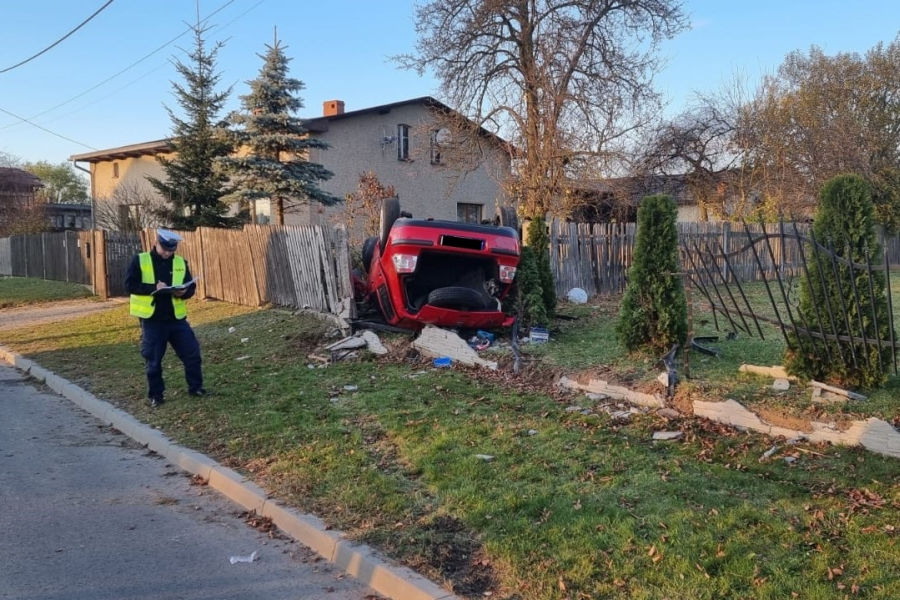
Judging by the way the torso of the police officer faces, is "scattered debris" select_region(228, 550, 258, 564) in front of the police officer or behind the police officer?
in front

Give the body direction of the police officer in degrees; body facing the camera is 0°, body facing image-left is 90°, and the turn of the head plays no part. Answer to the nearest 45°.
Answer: approximately 315°

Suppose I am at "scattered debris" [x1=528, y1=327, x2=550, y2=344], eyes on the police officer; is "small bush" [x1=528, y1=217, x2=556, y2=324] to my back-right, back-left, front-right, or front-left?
back-right

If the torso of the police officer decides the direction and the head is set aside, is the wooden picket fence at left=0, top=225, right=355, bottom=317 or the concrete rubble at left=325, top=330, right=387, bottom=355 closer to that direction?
the concrete rubble

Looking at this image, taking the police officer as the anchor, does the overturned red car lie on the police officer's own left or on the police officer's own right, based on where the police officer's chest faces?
on the police officer's own left

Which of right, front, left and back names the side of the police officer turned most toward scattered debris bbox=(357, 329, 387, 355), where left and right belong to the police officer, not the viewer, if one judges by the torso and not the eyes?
left

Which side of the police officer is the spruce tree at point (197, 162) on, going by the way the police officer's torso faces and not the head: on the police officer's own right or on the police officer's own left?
on the police officer's own left

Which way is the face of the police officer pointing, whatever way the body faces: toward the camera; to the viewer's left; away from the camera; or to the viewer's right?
toward the camera

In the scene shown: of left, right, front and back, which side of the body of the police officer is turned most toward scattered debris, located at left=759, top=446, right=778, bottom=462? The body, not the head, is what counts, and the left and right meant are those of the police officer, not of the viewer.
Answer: front

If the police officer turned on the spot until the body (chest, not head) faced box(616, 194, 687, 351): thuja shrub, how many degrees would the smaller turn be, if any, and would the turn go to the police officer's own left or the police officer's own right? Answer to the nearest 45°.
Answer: approximately 45° to the police officer's own left

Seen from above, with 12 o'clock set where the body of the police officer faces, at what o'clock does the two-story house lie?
The two-story house is roughly at 8 o'clock from the police officer.
